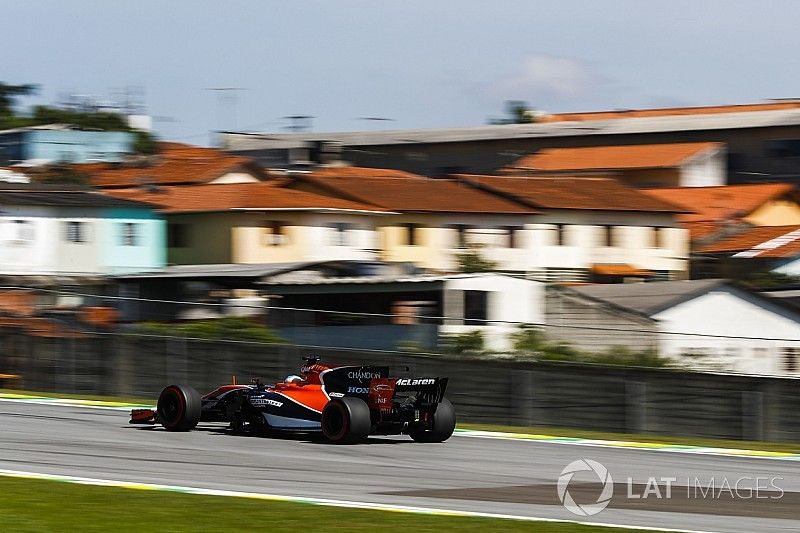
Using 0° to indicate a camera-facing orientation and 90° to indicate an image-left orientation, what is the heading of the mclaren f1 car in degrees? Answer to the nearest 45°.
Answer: approximately 135°

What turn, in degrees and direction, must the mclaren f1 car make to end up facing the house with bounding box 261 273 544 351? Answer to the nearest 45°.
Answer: approximately 45° to its right

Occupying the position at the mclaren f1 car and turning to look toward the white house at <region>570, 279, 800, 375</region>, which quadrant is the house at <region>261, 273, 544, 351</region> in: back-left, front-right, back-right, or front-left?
front-left

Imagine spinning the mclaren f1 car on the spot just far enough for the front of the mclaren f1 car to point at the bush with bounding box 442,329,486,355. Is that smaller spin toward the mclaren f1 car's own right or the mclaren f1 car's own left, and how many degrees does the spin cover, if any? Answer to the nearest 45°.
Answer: approximately 45° to the mclaren f1 car's own right

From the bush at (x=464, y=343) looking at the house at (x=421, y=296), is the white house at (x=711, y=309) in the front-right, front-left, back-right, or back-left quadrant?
front-right

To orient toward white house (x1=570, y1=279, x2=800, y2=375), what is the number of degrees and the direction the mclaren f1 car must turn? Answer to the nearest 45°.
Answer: approximately 90° to its right
